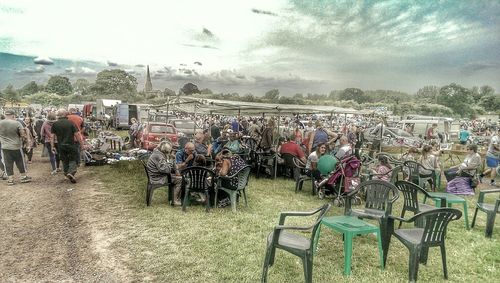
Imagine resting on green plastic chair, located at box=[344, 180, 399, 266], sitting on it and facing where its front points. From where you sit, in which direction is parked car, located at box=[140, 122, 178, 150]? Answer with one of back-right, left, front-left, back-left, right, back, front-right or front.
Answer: right

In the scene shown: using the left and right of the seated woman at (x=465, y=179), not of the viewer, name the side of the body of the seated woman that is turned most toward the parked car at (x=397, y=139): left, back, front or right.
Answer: right

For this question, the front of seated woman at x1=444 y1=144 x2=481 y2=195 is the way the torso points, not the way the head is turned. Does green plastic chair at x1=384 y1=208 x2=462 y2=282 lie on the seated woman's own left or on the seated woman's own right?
on the seated woman's own left

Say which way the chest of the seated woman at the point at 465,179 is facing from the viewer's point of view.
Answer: to the viewer's left

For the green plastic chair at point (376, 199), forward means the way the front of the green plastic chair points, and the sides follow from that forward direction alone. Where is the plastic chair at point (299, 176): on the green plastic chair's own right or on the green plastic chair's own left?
on the green plastic chair's own right

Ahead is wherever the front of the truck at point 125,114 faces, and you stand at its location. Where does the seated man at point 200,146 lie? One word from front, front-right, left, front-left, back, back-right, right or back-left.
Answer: back

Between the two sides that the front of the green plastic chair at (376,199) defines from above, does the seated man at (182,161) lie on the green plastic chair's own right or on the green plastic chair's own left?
on the green plastic chair's own right

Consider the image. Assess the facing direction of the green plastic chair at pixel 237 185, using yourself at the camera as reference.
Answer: facing away from the viewer and to the left of the viewer

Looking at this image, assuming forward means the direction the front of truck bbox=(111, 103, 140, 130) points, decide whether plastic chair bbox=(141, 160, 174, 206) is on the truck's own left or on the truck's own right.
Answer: on the truck's own left

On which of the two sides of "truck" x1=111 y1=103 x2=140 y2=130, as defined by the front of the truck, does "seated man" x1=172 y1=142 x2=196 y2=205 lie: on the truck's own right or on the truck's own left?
on the truck's own left
